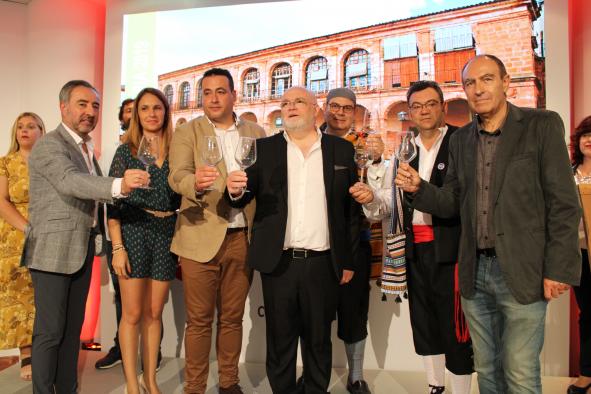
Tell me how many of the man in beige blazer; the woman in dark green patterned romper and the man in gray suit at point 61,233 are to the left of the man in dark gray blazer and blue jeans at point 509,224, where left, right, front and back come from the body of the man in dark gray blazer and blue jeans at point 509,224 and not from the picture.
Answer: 0

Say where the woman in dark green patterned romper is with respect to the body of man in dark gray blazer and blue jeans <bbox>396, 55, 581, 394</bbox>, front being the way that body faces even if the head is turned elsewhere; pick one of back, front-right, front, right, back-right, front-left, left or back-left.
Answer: front-right

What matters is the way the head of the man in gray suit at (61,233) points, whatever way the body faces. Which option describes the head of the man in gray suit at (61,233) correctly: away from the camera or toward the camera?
toward the camera

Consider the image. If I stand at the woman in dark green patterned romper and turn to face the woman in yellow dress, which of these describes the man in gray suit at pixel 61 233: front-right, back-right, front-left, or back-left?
front-left

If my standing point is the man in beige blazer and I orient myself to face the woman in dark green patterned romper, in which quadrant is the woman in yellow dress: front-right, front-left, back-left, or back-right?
front-right

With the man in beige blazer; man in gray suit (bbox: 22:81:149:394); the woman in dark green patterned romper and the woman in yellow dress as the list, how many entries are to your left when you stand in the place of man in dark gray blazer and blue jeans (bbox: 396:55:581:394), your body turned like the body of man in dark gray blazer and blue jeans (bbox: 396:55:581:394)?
0

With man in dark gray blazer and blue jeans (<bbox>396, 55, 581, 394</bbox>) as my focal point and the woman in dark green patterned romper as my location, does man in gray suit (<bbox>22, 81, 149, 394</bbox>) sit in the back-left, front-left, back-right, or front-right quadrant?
back-right

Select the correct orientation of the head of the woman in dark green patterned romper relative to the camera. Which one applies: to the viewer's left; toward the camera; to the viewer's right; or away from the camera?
toward the camera

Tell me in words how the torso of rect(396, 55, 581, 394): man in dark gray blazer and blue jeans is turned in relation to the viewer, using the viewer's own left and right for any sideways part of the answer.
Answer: facing the viewer and to the left of the viewer

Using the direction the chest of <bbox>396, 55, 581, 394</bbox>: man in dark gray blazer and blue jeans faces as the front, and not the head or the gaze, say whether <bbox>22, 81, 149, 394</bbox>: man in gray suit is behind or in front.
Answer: in front

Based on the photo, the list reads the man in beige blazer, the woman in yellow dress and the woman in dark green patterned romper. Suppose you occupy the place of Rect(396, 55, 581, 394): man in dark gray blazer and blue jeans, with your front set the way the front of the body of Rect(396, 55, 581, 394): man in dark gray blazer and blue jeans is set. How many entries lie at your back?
0

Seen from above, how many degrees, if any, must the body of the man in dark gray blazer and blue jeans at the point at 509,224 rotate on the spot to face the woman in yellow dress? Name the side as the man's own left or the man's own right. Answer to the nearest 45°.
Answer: approximately 45° to the man's own right

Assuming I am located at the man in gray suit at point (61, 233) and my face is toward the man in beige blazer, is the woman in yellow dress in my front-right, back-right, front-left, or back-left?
back-left

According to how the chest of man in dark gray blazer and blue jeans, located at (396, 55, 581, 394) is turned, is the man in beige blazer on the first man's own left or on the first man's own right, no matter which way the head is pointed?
on the first man's own right
